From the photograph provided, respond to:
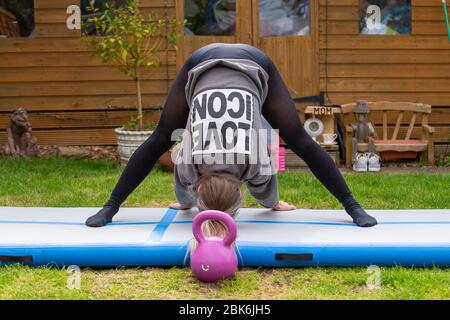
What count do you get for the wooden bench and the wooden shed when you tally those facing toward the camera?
2

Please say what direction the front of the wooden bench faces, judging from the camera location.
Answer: facing the viewer

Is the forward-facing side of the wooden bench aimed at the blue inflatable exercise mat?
yes

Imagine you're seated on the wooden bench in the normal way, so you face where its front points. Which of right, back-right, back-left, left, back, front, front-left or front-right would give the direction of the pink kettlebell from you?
front

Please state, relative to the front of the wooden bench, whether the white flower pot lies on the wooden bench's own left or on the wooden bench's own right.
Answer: on the wooden bench's own right

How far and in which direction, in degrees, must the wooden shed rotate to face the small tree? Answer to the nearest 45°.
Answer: approximately 45° to its right

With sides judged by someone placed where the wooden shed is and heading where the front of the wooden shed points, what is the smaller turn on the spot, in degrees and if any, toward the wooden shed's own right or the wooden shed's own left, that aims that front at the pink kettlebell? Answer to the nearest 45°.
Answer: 0° — it already faces it

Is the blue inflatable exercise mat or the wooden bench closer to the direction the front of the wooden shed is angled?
the blue inflatable exercise mat

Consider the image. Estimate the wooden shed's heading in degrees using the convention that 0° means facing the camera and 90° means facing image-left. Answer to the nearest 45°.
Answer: approximately 0°

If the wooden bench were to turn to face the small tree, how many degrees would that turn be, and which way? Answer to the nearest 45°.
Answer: approximately 45° to its right
